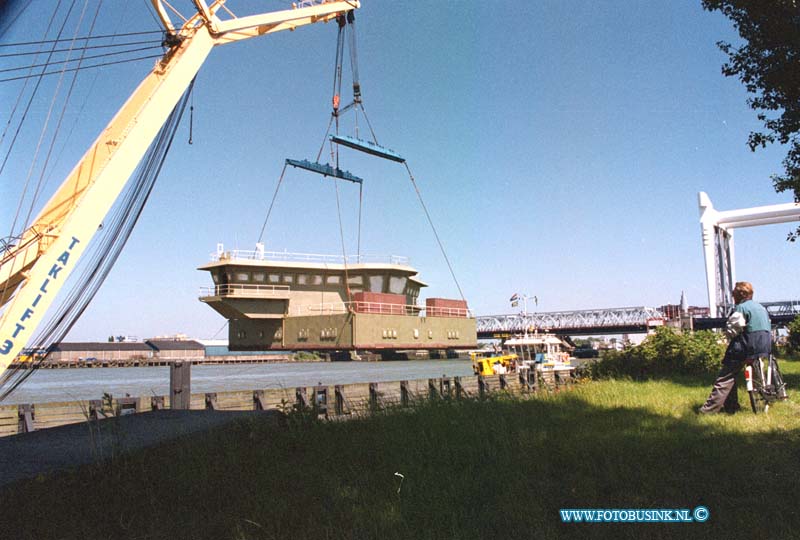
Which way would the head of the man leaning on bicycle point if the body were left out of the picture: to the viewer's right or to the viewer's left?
to the viewer's left

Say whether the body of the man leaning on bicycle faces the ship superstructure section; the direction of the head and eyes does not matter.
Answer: yes

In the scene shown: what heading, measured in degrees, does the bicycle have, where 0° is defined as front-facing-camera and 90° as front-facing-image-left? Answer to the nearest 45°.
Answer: approximately 225°

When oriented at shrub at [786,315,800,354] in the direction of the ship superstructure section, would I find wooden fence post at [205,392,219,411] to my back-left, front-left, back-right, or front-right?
front-left

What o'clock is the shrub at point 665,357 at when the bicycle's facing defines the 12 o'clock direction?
The shrub is roughly at 10 o'clock from the bicycle.

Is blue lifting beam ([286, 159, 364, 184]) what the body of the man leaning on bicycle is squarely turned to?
yes

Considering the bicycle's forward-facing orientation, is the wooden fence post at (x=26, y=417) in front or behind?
behind

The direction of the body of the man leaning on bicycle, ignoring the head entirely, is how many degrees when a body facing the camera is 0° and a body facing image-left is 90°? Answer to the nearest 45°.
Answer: approximately 135°

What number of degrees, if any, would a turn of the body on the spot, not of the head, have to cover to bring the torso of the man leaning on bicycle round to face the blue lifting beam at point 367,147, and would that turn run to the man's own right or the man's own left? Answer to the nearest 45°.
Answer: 0° — they already face it

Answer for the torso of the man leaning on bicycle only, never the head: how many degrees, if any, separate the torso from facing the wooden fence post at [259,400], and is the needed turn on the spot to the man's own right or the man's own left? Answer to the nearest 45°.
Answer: approximately 45° to the man's own left

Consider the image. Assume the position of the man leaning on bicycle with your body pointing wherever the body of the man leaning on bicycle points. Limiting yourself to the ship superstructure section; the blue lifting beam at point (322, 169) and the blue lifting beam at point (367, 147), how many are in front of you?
3

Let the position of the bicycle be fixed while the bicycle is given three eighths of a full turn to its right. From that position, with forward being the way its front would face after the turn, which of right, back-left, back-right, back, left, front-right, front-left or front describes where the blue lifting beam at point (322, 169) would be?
back-right
